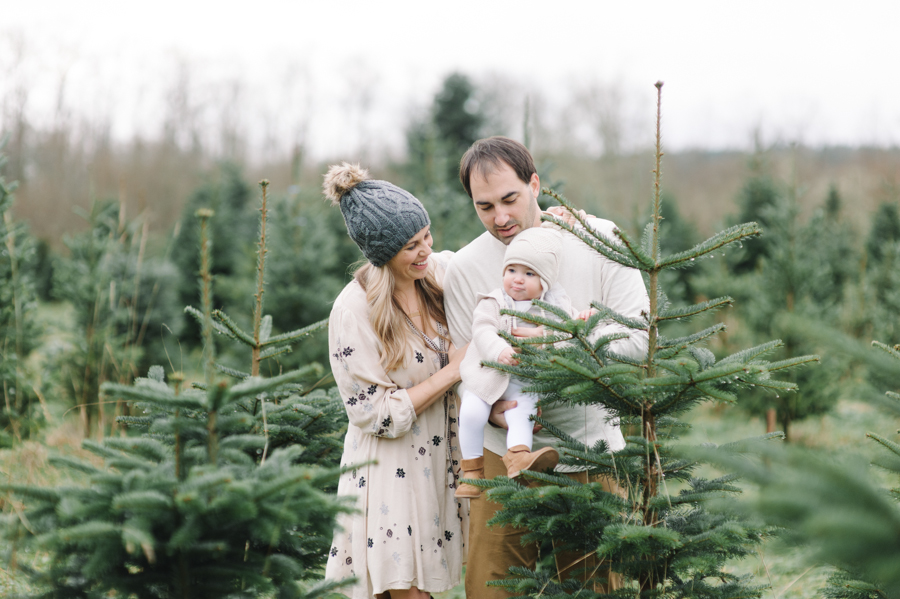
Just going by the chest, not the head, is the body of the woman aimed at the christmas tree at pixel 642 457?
yes

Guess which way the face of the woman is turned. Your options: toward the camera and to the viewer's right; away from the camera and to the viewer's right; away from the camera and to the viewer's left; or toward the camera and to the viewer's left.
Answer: toward the camera and to the viewer's right

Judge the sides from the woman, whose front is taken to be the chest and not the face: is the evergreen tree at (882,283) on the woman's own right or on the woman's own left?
on the woman's own left

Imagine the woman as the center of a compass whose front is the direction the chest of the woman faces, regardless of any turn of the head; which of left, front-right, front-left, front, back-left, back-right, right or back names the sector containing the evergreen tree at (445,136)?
back-left

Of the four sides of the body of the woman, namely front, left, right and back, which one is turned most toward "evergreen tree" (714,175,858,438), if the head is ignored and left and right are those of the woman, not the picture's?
left

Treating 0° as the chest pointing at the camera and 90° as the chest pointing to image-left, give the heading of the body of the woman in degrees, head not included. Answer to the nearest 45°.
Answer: approximately 315°

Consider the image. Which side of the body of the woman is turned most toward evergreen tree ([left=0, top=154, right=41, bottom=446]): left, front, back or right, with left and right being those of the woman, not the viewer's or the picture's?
back

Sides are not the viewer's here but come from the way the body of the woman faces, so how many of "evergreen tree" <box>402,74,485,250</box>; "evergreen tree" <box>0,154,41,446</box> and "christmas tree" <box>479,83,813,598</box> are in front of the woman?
1
